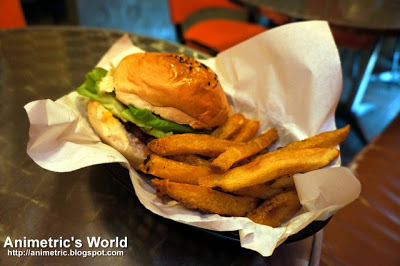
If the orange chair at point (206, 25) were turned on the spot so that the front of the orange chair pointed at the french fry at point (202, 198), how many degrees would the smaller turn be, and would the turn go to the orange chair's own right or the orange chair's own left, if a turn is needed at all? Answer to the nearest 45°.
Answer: approximately 45° to the orange chair's own right

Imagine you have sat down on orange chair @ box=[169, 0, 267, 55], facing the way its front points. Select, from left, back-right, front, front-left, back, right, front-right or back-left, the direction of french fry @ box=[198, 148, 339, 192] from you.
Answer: front-right

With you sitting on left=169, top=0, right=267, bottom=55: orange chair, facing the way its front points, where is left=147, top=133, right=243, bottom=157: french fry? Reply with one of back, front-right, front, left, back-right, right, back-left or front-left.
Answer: front-right

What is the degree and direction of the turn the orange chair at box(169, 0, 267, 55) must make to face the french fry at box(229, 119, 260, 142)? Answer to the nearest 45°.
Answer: approximately 45° to its right

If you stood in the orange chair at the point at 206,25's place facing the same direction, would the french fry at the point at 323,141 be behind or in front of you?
in front

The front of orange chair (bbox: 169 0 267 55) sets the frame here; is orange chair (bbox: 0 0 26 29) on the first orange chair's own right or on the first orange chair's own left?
on the first orange chair's own right

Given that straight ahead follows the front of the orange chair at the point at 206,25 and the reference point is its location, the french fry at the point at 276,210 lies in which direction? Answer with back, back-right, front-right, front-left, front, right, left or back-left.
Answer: front-right

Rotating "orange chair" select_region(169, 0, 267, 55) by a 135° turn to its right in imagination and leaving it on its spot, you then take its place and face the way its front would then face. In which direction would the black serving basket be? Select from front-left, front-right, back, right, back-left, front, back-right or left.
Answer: left

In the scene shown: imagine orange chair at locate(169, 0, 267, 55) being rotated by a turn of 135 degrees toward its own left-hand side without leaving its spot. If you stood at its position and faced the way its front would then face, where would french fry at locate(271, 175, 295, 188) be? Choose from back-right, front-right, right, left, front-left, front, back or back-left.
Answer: back

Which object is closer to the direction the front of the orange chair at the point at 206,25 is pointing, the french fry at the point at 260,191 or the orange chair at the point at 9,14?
the french fry

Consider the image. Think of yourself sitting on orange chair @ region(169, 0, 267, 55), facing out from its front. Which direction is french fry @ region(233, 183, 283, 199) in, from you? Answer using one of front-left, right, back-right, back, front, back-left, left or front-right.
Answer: front-right

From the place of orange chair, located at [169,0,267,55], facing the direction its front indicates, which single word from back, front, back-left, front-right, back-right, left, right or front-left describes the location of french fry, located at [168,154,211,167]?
front-right

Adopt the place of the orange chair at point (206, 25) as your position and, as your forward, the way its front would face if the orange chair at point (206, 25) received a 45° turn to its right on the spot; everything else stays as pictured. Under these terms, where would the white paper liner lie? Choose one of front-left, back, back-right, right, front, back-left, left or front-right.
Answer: front

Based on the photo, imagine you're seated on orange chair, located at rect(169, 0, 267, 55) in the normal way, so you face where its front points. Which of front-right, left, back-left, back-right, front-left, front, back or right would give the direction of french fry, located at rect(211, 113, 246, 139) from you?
front-right

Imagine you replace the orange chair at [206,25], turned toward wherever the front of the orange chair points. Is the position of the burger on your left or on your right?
on your right
